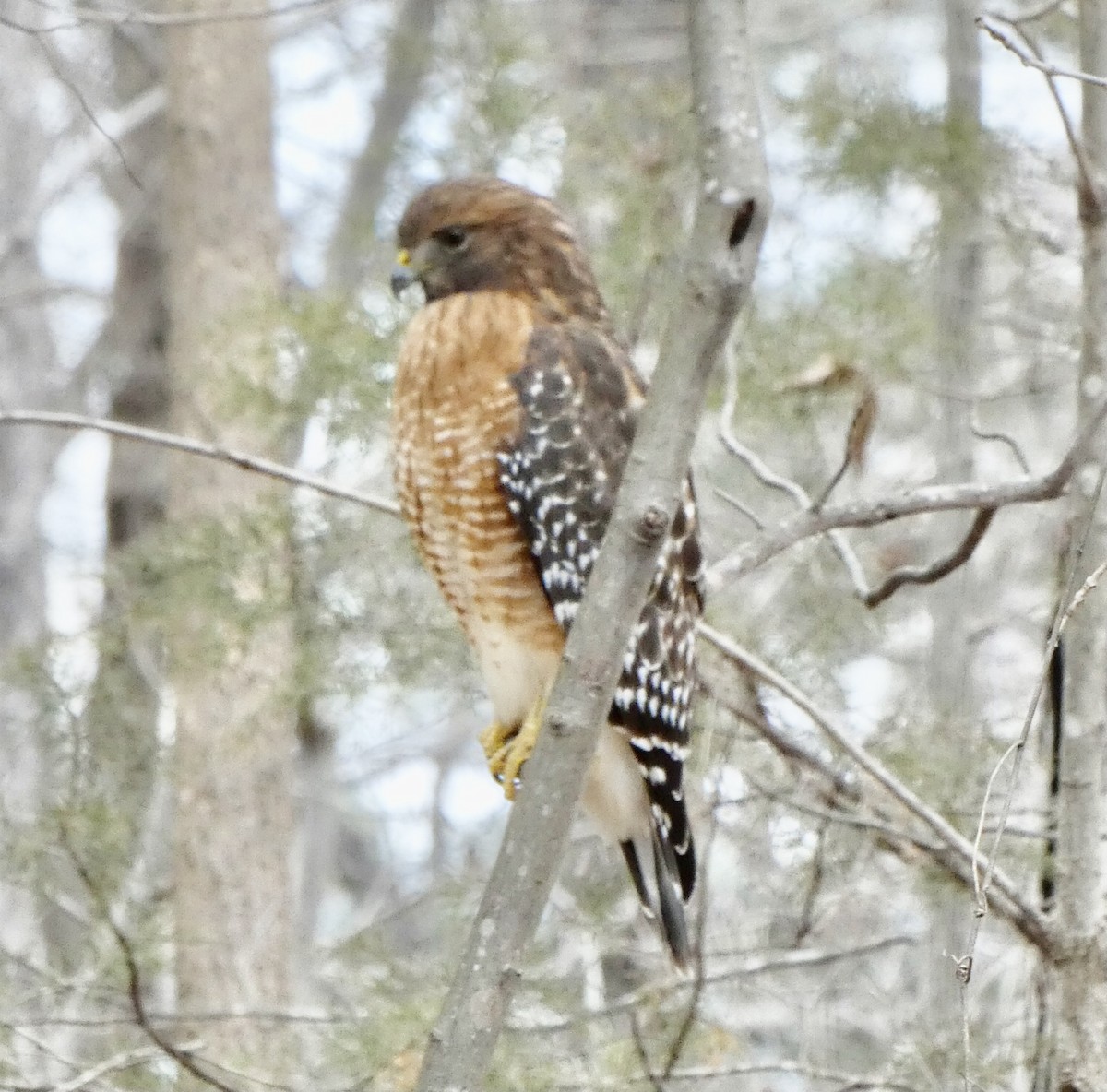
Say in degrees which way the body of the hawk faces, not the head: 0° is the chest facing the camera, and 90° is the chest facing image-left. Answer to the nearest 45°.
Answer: approximately 45°

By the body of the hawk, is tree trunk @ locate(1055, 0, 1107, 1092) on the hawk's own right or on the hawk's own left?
on the hawk's own left

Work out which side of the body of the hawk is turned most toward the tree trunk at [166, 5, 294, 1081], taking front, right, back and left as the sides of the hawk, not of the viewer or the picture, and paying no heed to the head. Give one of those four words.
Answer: right

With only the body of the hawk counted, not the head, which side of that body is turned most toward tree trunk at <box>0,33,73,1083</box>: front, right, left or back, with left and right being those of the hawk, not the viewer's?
right
